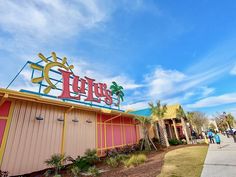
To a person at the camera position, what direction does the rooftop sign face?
facing the viewer and to the right of the viewer

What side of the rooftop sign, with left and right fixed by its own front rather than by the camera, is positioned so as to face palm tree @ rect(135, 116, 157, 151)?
left

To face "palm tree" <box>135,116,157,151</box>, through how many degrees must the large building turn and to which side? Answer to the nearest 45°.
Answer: approximately 90° to its left

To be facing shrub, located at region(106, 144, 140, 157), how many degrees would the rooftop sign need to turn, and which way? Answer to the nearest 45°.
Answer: approximately 90° to its left

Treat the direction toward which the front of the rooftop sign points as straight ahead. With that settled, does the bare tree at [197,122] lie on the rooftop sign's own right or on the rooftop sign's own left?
on the rooftop sign's own left
